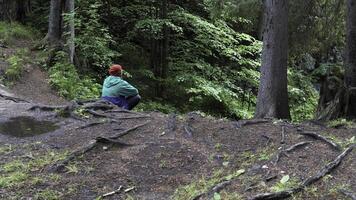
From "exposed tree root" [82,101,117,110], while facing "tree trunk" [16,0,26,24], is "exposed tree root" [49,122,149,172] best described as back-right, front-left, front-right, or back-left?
back-left

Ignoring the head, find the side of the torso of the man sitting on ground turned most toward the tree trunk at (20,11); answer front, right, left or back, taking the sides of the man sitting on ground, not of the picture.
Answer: left

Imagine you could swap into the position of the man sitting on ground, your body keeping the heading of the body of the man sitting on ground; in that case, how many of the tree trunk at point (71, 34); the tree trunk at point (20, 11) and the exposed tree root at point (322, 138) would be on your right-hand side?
1

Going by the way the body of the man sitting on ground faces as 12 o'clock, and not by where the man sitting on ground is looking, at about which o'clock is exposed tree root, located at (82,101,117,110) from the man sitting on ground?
The exposed tree root is roughly at 5 o'clock from the man sitting on ground.

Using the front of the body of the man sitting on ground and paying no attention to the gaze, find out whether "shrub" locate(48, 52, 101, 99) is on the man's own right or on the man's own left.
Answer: on the man's own left

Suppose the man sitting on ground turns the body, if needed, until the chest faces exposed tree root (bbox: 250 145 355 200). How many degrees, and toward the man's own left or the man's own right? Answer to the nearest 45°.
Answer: approximately 135° to the man's own right

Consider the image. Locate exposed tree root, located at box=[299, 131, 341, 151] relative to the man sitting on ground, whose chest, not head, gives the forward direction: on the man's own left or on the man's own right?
on the man's own right

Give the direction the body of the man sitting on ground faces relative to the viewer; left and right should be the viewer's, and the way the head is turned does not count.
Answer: facing away from the viewer and to the right of the viewer

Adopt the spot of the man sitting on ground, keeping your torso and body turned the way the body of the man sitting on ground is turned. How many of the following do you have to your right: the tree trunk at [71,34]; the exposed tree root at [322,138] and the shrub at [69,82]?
1
